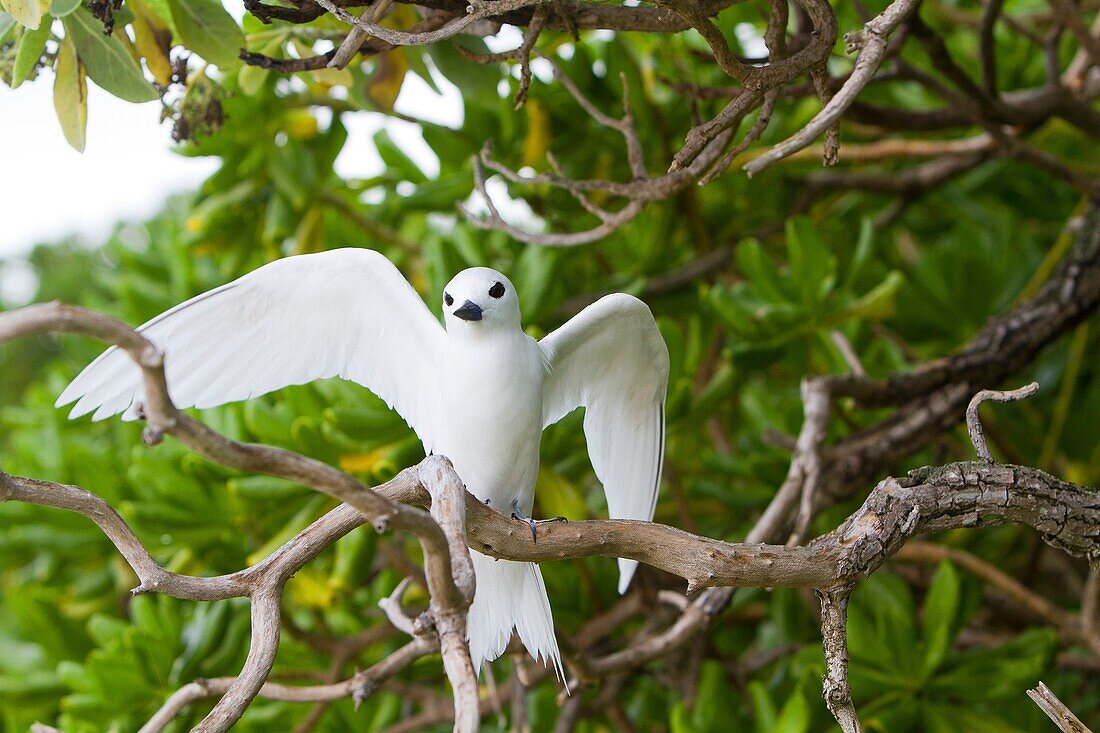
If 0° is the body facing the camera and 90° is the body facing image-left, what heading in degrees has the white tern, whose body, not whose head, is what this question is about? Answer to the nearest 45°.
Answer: approximately 0°

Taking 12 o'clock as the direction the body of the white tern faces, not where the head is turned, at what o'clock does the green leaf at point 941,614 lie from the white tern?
The green leaf is roughly at 8 o'clock from the white tern.
